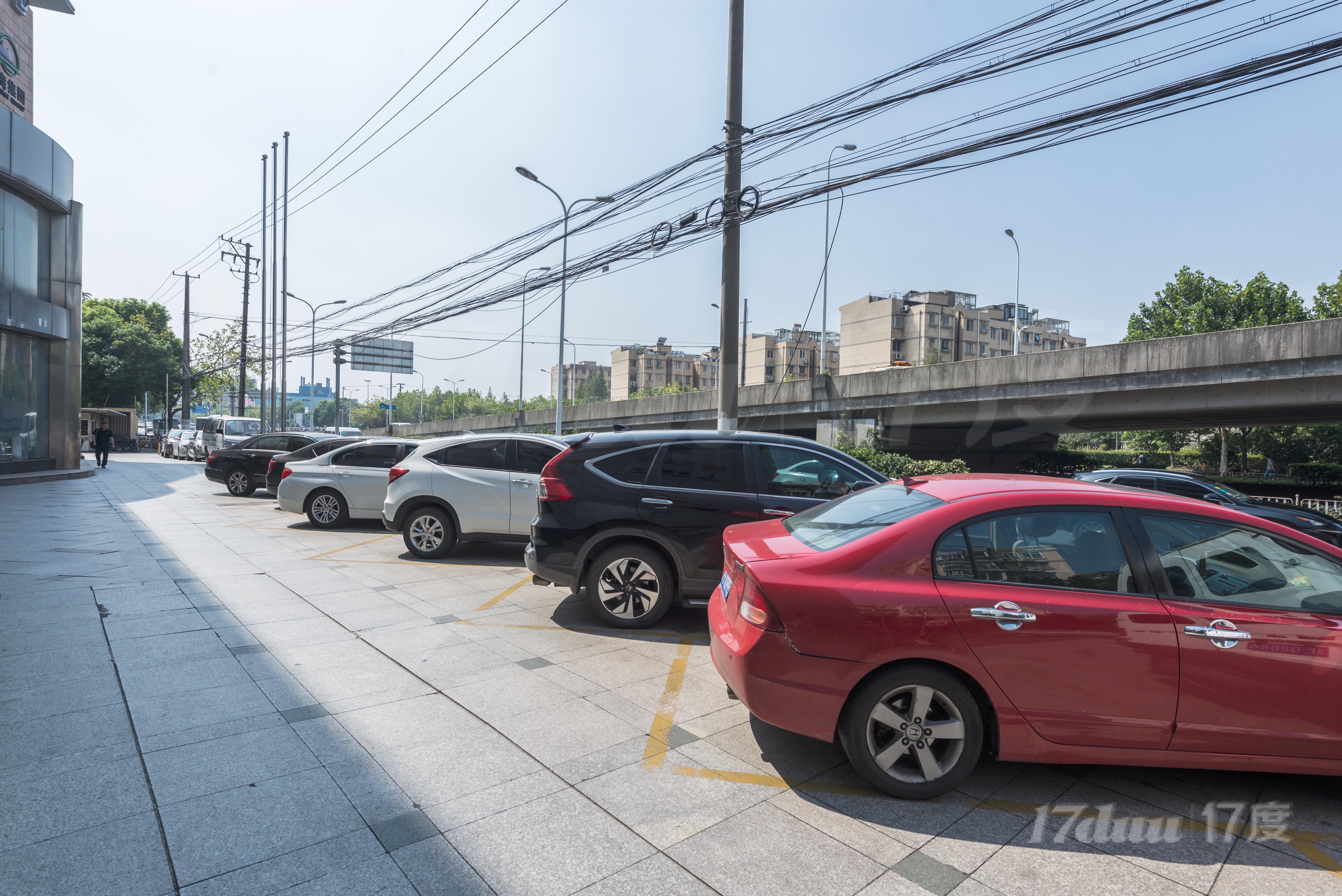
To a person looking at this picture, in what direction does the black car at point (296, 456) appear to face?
facing to the right of the viewer

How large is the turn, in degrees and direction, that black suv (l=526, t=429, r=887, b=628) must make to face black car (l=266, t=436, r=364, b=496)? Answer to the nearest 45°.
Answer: approximately 135° to its left

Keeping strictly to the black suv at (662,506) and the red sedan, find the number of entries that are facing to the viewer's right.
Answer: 2

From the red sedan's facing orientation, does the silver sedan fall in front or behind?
behind

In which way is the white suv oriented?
to the viewer's right

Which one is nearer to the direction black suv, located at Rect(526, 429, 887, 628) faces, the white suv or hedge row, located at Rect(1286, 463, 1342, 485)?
the hedge row

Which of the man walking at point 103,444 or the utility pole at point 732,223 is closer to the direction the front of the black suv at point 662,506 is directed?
the utility pole

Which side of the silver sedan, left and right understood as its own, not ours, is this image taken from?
right

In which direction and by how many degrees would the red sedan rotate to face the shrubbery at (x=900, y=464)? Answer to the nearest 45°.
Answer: approximately 90° to its left

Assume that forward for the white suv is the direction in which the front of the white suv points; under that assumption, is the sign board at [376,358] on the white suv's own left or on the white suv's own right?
on the white suv's own left

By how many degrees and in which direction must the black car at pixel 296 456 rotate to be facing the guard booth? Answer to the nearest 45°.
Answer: approximately 90° to its left

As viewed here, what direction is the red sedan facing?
to the viewer's right

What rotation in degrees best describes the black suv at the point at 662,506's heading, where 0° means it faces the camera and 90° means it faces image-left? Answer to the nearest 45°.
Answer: approximately 270°

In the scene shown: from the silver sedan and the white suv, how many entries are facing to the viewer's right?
2

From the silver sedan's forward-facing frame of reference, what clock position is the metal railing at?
The metal railing is roughly at 12 o'clock from the silver sedan.

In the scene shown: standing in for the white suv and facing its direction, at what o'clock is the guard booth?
The guard booth is roughly at 8 o'clock from the white suv.

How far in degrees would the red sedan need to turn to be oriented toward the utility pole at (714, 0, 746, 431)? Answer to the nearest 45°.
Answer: approximately 135° to its left
